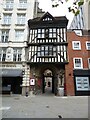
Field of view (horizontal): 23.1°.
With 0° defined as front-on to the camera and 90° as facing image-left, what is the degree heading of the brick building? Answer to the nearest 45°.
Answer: approximately 0°
